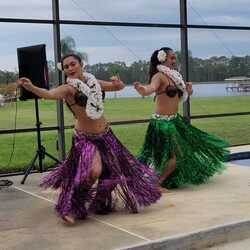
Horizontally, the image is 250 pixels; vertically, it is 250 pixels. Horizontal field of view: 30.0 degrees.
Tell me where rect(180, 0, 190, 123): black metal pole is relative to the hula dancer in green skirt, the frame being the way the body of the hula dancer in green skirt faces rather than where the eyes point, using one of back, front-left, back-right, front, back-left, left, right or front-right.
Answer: back-left

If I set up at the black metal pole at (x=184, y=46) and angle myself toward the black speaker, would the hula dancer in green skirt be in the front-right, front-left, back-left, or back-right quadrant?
front-left

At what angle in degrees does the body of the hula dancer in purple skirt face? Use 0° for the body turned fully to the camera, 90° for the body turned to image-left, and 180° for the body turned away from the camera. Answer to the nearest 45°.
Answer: approximately 315°

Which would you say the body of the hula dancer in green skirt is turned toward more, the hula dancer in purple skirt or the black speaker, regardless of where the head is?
the hula dancer in purple skirt

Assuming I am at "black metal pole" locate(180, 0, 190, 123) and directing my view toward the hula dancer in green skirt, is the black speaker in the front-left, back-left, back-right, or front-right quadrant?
front-right

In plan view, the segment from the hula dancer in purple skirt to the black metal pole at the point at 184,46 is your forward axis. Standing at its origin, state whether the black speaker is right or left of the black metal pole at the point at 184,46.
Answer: left

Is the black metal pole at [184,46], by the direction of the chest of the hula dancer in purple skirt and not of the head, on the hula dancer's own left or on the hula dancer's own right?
on the hula dancer's own left

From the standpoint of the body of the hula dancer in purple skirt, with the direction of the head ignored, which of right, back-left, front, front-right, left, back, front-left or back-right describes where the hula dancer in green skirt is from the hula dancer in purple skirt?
left

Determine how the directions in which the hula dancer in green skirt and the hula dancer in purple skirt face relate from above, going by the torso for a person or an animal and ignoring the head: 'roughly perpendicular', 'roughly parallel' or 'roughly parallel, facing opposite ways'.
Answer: roughly parallel

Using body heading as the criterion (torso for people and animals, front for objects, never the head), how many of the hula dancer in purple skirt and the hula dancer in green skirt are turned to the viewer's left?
0

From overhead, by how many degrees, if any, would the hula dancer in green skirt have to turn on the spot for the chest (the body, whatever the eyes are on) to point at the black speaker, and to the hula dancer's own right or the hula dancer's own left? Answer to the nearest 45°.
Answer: approximately 135° to the hula dancer's own right

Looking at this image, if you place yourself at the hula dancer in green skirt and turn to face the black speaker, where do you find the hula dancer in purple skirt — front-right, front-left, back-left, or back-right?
front-left

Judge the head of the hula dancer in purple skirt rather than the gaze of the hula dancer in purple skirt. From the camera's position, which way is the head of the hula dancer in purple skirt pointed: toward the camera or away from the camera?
toward the camera

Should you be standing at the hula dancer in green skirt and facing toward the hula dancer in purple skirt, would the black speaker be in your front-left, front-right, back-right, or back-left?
front-right
